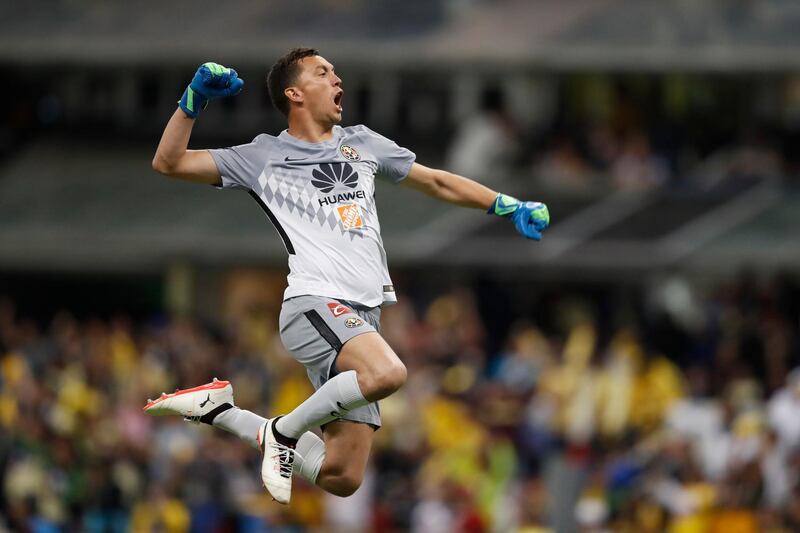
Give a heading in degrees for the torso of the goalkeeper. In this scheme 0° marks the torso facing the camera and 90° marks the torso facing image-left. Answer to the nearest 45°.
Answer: approximately 315°

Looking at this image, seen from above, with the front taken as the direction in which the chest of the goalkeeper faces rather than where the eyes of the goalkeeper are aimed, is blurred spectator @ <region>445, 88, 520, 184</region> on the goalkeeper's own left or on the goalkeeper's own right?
on the goalkeeper's own left

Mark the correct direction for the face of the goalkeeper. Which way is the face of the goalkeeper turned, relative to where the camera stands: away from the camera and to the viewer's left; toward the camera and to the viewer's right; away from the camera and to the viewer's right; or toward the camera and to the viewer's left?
toward the camera and to the viewer's right
